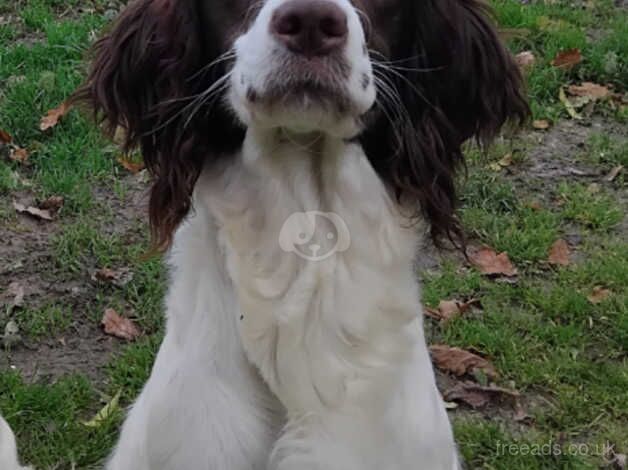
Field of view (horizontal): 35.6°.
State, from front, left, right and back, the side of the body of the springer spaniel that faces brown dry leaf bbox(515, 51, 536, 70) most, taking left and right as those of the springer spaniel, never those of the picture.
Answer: back

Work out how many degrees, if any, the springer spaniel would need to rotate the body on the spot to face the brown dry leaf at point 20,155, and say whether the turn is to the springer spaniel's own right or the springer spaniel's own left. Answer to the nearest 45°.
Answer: approximately 135° to the springer spaniel's own right

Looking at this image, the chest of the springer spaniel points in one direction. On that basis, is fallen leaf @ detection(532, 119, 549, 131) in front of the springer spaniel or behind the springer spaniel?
behind

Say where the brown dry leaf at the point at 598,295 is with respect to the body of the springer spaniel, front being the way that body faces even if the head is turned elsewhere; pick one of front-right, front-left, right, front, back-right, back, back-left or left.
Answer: back-left

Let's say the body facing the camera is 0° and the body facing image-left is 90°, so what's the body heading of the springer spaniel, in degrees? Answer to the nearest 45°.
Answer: approximately 0°

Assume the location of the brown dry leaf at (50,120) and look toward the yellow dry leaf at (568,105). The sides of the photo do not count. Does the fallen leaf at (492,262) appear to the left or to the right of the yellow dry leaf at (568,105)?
right

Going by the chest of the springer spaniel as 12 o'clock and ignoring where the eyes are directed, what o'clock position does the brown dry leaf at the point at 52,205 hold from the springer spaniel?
The brown dry leaf is roughly at 5 o'clock from the springer spaniel.

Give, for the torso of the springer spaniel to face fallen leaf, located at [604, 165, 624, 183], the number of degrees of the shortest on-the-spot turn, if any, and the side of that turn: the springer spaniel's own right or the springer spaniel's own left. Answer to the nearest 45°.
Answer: approximately 135° to the springer spaniel's own left

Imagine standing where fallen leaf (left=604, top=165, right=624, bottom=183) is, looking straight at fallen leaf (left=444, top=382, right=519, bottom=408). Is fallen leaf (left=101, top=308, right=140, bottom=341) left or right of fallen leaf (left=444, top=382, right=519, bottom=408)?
right
